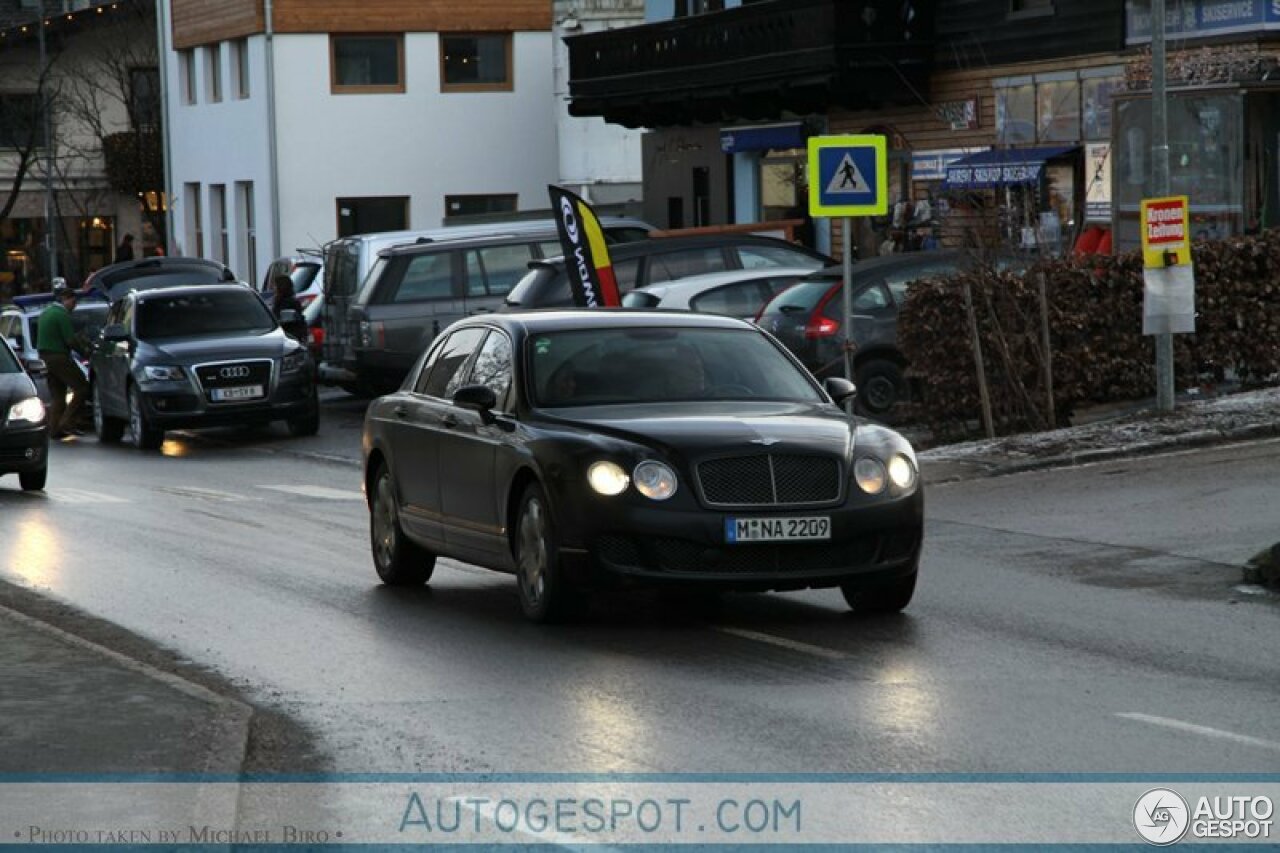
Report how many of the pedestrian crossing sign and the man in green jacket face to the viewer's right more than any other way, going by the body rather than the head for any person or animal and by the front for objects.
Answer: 1

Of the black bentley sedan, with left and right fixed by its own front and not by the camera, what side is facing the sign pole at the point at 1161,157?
left

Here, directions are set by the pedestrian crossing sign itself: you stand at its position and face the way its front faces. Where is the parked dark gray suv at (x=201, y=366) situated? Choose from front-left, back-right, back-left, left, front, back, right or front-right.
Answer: back-right

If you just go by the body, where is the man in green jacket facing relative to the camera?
to the viewer's right

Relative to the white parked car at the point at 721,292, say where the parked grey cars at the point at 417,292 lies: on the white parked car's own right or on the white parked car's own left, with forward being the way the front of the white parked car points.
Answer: on the white parked car's own left

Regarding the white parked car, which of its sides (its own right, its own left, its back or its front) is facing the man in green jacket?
left

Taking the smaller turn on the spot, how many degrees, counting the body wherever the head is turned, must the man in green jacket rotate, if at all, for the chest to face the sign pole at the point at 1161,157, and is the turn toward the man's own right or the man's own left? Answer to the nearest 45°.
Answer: approximately 45° to the man's own right

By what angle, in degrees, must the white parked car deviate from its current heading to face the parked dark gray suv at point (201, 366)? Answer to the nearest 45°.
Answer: approximately 90° to its left

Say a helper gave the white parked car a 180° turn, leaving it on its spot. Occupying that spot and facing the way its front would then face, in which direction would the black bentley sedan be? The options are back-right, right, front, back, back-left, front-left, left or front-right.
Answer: front-left

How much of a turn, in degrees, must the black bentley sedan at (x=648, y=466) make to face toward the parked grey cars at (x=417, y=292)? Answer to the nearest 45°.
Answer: approximately 135° to its left

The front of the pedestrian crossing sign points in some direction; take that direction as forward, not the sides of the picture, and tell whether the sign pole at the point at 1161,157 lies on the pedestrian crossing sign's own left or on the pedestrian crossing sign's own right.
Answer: on the pedestrian crossing sign's own left

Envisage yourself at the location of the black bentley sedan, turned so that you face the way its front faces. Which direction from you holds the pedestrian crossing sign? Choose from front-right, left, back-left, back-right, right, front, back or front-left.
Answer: back-left

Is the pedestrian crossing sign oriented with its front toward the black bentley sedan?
yes
